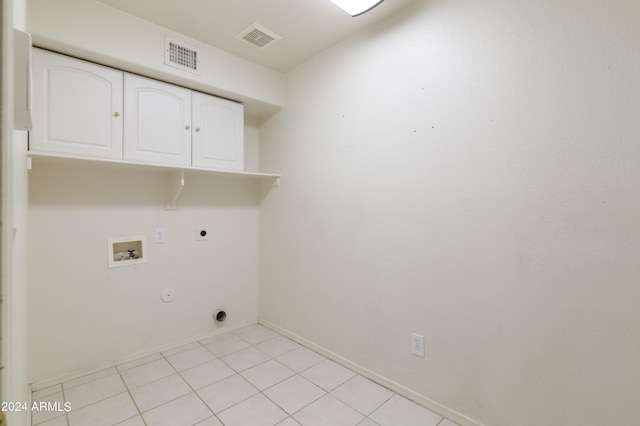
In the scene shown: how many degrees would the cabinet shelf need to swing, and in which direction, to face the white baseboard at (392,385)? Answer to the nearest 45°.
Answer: approximately 45° to its left

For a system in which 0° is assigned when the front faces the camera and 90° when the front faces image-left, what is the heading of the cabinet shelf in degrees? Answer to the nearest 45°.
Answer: approximately 0°

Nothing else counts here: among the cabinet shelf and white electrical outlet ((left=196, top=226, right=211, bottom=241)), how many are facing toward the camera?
2

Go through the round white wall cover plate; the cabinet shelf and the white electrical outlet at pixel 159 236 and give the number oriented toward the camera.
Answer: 3

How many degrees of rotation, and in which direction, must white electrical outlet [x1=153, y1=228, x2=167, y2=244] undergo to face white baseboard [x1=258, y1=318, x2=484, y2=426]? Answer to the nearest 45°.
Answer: approximately 45° to its left
